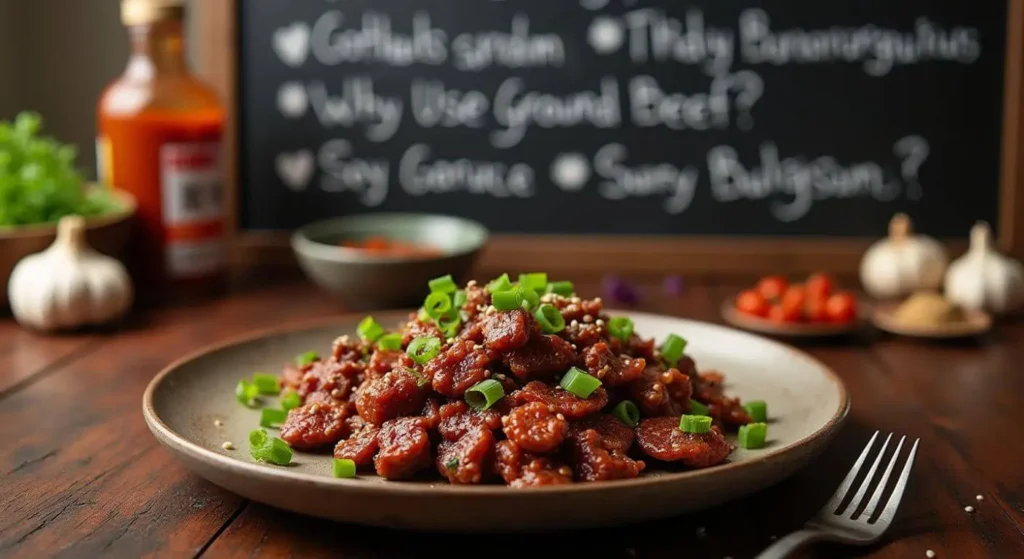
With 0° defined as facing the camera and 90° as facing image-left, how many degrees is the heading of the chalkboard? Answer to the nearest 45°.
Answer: approximately 0°

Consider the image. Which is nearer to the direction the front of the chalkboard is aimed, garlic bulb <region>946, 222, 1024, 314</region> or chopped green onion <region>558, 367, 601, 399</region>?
the chopped green onion

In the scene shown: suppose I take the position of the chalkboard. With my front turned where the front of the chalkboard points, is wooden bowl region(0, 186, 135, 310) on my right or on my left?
on my right

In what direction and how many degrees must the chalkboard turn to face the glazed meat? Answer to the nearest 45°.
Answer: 0° — it already faces it

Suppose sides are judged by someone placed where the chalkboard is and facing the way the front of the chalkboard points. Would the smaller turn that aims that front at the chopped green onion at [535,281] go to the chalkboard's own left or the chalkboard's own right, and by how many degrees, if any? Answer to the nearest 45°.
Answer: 0° — it already faces it

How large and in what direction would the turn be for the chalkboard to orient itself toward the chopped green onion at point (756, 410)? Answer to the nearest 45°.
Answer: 0° — it already faces it

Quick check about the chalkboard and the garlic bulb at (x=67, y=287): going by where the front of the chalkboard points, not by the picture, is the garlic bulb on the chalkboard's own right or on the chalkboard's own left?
on the chalkboard's own right

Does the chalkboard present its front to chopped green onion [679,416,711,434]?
yes
